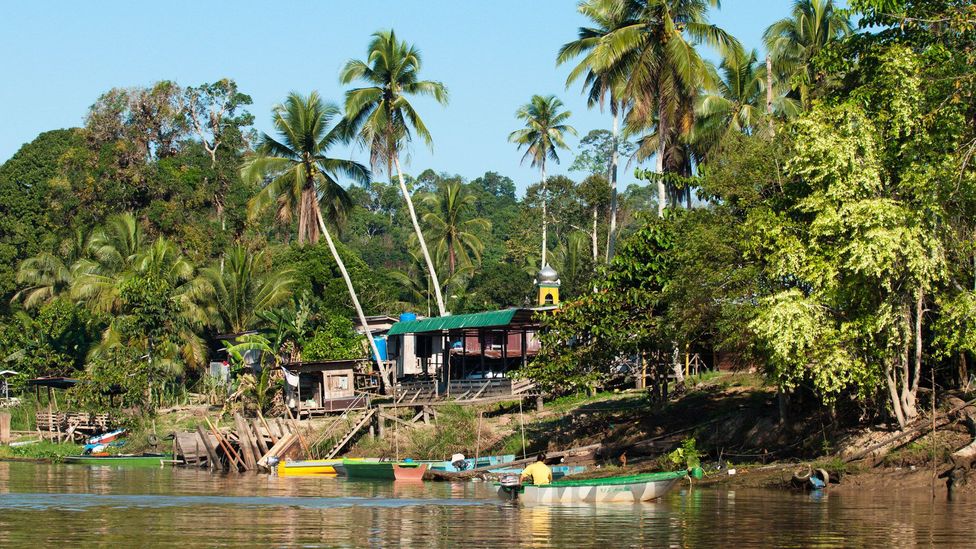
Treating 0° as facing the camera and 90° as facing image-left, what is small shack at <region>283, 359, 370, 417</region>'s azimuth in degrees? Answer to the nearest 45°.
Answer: approximately 0°

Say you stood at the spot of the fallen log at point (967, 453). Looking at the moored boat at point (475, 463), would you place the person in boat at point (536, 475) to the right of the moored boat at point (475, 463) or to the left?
left

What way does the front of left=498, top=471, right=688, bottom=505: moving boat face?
to the viewer's right
